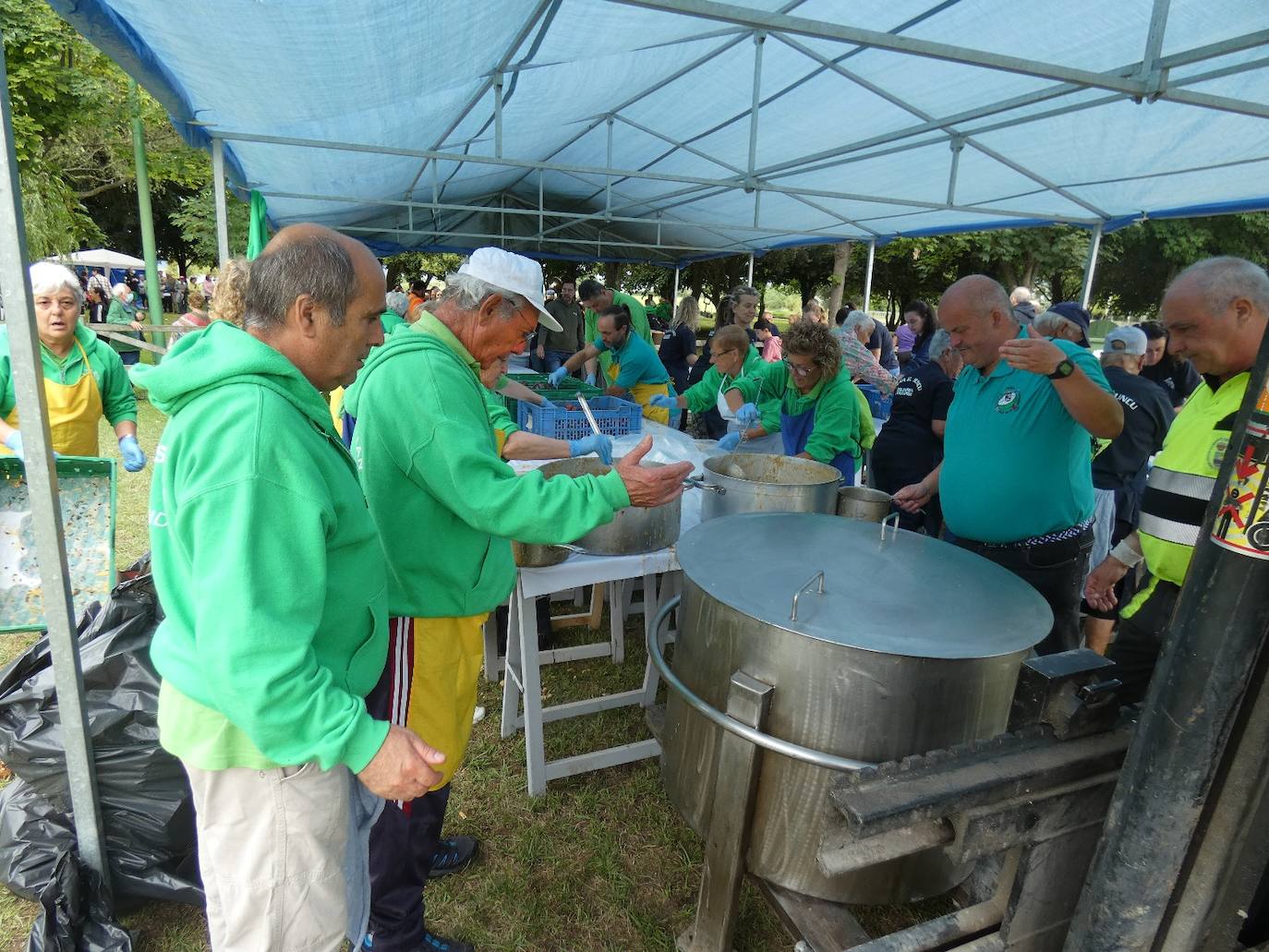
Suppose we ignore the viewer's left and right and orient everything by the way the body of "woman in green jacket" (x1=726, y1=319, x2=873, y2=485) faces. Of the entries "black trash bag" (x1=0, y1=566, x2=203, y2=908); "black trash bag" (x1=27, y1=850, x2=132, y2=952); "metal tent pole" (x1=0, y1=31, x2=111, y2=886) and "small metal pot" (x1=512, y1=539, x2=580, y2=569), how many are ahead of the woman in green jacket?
4

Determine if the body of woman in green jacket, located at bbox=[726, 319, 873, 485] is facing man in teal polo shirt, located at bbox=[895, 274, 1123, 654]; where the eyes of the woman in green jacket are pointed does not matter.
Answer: no

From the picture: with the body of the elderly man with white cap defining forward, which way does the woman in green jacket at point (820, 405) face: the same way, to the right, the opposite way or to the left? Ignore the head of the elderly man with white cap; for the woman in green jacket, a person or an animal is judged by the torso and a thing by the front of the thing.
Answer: the opposite way

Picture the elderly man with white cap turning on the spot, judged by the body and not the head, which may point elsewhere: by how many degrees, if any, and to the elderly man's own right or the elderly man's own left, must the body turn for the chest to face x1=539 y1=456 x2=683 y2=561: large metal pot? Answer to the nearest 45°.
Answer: approximately 45° to the elderly man's own left

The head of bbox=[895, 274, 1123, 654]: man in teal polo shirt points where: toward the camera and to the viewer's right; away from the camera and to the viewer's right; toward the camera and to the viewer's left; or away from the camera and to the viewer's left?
toward the camera and to the viewer's left

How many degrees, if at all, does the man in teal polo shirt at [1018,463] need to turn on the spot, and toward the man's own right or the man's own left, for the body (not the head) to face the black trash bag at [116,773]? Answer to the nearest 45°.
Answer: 0° — they already face it

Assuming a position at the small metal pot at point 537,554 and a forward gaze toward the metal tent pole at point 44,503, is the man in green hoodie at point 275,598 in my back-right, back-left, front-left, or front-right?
front-left

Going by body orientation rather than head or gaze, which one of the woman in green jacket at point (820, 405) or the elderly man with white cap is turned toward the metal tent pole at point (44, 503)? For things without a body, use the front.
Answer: the woman in green jacket

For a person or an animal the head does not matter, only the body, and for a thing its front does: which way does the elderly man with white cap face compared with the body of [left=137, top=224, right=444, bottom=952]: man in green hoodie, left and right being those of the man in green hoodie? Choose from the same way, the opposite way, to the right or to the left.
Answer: the same way

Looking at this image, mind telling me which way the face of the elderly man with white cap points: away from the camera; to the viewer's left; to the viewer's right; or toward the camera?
to the viewer's right

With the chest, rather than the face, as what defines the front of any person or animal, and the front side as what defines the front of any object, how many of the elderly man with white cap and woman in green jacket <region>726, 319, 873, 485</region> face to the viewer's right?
1

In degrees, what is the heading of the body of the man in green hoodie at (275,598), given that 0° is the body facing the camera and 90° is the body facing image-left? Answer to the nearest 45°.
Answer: approximately 270°

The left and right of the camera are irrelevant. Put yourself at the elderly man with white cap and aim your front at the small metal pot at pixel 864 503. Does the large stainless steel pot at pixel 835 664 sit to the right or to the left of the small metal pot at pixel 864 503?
right

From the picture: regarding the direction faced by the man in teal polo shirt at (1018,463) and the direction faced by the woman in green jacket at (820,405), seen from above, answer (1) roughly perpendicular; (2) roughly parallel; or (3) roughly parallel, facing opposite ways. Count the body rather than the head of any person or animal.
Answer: roughly parallel

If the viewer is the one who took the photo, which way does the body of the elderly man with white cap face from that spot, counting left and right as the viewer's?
facing to the right of the viewer
